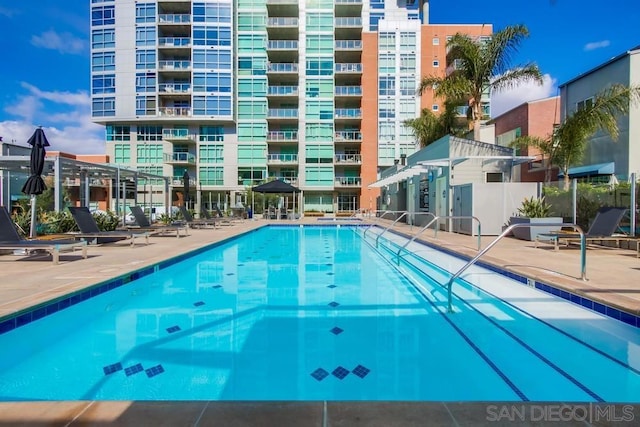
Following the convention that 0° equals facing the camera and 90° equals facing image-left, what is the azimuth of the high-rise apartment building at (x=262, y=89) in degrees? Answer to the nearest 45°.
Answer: approximately 0°

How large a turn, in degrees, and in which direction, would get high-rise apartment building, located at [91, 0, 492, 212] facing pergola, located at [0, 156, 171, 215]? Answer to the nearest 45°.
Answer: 0° — it already faces it

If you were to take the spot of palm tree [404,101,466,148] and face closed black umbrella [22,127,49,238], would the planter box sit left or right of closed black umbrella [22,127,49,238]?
left

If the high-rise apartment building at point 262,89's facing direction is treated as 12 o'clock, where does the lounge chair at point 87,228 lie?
The lounge chair is roughly at 12 o'clock from the high-rise apartment building.

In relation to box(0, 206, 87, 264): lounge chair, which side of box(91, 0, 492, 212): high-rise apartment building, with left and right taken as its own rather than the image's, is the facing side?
front

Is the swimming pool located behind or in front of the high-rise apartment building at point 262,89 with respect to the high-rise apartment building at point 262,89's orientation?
in front

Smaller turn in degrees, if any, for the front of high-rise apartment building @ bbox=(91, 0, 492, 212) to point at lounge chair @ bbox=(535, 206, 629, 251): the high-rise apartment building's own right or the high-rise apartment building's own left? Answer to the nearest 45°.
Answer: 0° — it already faces it

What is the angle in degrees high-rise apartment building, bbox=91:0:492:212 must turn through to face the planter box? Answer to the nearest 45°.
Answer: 0° — it already faces it

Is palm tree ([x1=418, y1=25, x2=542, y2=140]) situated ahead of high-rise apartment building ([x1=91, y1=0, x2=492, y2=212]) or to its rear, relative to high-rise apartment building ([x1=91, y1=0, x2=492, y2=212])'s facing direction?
ahead

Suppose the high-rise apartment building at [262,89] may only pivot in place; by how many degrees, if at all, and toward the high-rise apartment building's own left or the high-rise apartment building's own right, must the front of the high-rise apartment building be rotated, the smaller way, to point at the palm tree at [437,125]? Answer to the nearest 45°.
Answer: approximately 45° to the high-rise apartment building's own left
